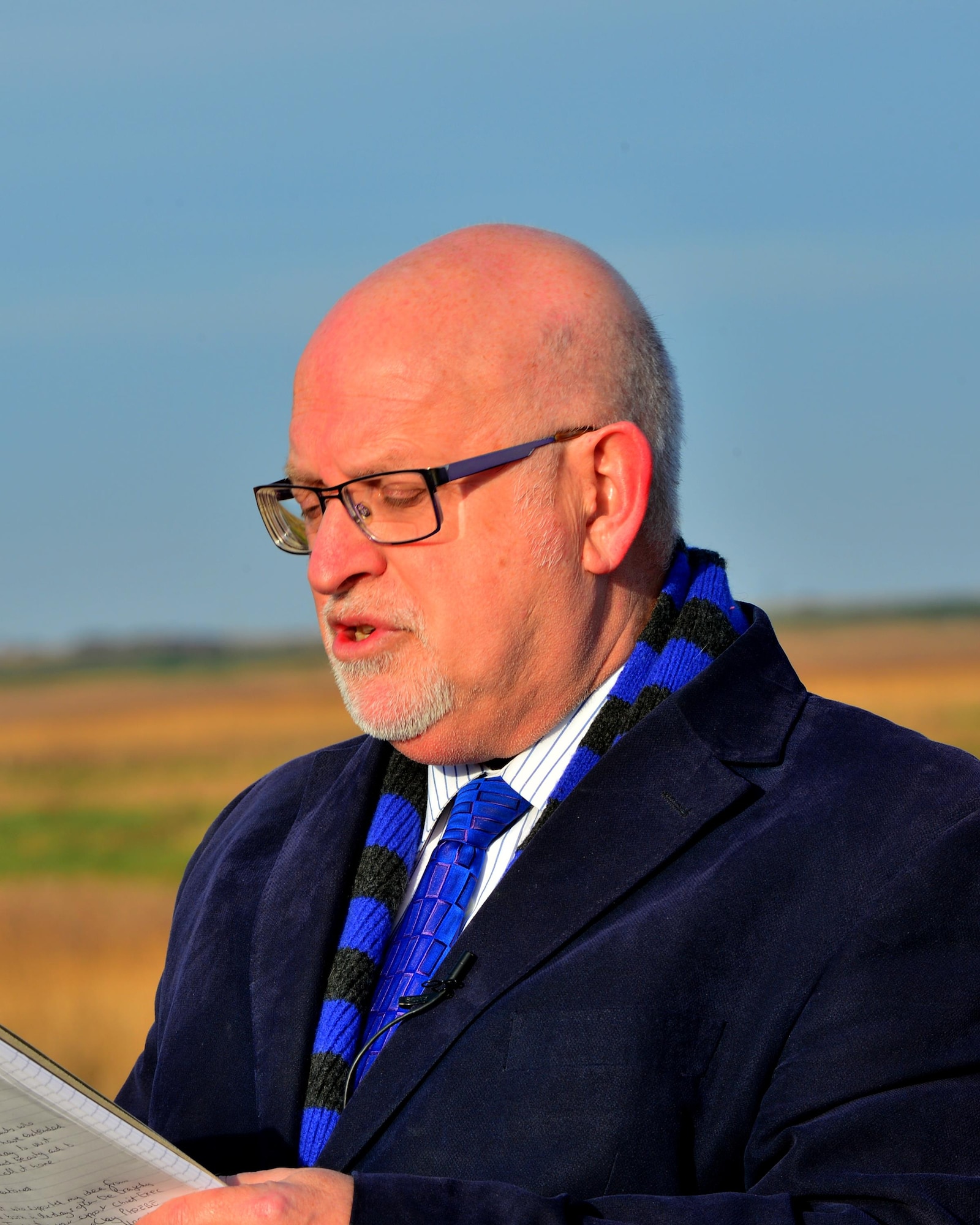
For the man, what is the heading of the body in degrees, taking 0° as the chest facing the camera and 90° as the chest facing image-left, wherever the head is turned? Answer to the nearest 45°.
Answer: approximately 45°

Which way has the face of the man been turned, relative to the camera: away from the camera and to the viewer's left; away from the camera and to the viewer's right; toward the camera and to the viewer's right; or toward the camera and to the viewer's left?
toward the camera and to the viewer's left
